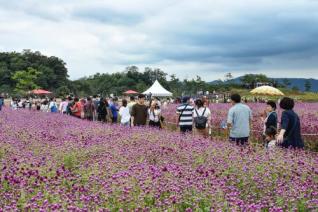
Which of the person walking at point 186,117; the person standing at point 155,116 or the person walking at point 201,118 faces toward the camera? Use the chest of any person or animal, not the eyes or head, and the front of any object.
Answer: the person standing at point 155,116

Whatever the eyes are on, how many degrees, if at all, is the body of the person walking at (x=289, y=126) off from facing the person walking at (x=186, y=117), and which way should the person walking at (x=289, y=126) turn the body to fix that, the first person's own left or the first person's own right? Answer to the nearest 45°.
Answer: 0° — they already face them

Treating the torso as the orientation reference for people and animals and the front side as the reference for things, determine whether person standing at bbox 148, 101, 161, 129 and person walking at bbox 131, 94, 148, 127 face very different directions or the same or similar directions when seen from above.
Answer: same or similar directions

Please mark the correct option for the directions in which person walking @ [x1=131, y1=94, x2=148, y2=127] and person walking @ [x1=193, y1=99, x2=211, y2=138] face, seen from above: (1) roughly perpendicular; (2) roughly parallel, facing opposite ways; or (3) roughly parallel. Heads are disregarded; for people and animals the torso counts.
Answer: roughly parallel, facing opposite ways

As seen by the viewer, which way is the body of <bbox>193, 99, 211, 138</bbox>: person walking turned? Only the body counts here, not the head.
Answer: away from the camera

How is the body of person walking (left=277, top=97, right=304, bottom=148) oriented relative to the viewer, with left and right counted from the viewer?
facing away from the viewer and to the left of the viewer

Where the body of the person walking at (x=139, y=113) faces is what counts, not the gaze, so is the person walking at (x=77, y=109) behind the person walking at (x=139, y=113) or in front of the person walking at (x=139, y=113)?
behind

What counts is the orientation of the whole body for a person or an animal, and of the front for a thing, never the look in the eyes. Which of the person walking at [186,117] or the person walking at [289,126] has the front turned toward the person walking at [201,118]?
the person walking at [289,126]

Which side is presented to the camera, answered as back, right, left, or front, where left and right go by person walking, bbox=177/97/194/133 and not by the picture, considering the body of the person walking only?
back

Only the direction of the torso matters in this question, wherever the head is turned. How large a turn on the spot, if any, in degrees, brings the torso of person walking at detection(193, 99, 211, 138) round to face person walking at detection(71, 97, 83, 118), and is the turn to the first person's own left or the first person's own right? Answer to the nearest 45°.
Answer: approximately 45° to the first person's own left

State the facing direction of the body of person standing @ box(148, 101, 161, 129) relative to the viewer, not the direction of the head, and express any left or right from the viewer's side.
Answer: facing the viewer

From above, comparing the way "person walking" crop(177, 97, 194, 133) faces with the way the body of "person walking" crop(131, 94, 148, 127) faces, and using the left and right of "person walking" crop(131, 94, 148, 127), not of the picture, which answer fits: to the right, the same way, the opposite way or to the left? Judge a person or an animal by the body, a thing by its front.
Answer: the opposite way

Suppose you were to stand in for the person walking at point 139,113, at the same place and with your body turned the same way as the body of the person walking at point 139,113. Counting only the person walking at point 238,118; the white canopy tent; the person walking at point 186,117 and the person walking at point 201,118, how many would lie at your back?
1

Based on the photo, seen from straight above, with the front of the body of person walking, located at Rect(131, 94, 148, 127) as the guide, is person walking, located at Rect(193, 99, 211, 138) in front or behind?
in front

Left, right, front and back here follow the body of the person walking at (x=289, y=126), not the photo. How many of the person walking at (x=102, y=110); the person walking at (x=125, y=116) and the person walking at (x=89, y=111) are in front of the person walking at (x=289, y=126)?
3

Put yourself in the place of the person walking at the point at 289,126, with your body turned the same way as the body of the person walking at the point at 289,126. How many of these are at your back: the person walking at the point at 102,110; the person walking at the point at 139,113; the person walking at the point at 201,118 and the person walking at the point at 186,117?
0

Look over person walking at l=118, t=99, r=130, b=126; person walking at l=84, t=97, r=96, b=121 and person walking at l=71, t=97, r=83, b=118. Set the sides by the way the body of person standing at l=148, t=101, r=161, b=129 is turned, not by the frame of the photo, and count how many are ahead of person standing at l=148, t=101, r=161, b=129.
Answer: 0

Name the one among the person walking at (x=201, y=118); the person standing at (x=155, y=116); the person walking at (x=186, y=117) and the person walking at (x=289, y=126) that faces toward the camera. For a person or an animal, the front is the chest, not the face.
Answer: the person standing at (x=155, y=116)

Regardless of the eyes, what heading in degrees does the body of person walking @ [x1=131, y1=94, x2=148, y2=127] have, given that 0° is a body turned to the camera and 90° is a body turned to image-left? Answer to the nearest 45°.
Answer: approximately 0°
